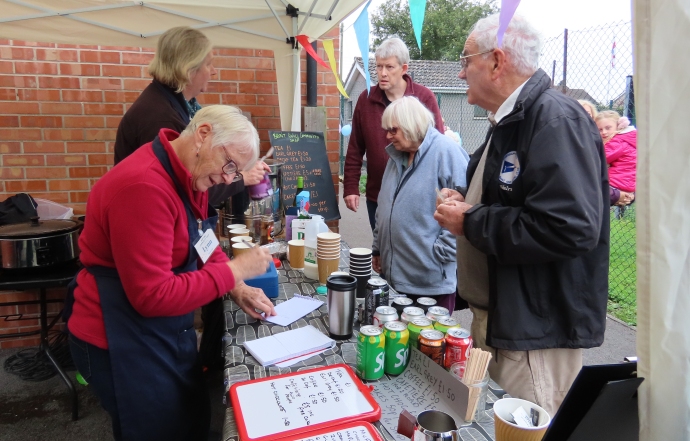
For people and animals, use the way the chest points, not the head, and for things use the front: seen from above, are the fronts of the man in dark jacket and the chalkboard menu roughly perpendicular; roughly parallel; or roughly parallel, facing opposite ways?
roughly perpendicular

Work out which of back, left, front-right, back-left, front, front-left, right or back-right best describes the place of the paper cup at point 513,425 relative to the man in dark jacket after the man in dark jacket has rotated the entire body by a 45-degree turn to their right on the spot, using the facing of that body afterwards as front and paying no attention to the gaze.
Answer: back-left

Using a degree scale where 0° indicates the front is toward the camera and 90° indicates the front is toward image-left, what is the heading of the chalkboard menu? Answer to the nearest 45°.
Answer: approximately 0°

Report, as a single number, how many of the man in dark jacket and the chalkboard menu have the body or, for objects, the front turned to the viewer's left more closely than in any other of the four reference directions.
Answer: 1

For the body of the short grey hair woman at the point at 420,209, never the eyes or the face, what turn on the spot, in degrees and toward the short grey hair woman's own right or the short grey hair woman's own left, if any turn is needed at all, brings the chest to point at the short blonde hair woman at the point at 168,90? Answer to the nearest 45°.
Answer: approximately 45° to the short grey hair woman's own right

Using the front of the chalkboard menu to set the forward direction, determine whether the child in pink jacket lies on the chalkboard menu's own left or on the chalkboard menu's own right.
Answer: on the chalkboard menu's own left

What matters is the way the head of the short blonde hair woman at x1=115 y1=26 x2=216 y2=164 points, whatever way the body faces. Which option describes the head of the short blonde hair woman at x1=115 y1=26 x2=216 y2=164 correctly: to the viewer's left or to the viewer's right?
to the viewer's right

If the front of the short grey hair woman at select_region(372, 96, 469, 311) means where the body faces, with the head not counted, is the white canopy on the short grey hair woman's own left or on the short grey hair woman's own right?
on the short grey hair woman's own right

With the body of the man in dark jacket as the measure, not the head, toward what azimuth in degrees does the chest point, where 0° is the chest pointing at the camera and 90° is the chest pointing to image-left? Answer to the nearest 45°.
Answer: approximately 90°
